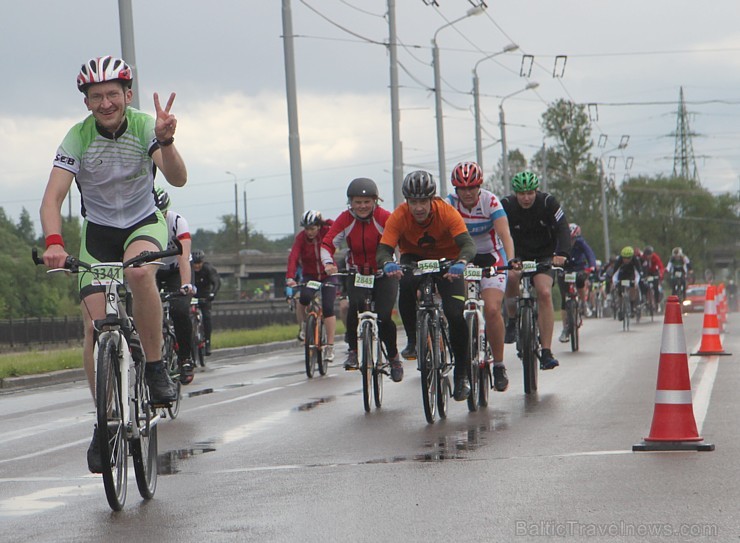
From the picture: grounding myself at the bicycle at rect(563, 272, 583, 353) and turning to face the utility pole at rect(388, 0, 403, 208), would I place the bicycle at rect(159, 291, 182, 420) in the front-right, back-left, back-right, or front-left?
back-left

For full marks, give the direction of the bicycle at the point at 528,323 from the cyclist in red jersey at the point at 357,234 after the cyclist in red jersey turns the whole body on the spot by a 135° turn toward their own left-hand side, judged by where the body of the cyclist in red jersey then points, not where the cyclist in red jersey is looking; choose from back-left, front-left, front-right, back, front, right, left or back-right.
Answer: front-right

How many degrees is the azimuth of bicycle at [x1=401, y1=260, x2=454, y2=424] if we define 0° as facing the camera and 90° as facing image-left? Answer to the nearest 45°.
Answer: approximately 0°

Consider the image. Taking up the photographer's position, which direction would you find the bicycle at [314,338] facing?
facing the viewer

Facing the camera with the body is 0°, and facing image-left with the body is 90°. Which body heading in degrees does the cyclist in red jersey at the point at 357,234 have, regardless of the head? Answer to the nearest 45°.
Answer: approximately 0°

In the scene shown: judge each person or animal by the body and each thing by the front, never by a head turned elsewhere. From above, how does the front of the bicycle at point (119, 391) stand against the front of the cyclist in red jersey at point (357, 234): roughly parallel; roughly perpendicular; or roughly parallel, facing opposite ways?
roughly parallel

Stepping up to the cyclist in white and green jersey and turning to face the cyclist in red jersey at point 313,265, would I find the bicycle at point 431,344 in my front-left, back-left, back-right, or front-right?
front-right

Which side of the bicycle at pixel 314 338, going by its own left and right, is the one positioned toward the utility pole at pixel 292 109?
back

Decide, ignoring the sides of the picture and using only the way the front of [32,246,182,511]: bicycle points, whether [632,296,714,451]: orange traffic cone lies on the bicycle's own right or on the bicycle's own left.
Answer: on the bicycle's own left

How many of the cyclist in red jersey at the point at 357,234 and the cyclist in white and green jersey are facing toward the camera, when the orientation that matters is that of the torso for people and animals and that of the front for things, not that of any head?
2
